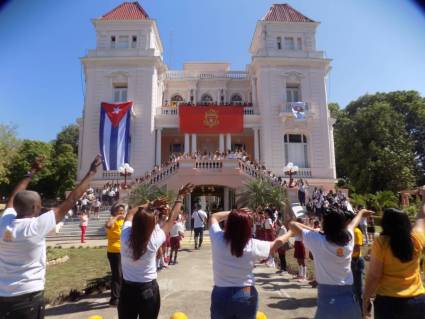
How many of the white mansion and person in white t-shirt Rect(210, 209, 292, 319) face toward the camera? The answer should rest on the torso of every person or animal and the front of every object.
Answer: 1

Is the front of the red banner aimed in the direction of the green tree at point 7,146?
no

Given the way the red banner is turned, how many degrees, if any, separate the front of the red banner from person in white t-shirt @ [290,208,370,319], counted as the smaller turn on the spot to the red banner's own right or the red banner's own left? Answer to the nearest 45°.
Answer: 0° — it already faces them

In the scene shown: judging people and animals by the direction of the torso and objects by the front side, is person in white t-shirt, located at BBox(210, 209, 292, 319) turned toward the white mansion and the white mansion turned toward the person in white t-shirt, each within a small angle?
yes

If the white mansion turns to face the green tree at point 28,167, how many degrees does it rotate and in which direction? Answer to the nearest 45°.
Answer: approximately 135° to its right

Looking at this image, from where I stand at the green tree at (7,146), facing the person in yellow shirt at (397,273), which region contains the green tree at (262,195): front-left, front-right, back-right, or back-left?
front-left

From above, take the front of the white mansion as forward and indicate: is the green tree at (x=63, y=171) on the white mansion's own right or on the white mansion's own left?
on the white mansion's own right

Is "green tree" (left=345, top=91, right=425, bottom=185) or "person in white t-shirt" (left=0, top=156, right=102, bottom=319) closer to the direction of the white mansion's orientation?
the person in white t-shirt

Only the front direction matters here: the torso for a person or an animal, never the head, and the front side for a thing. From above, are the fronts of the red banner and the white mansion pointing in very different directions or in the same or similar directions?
same or similar directions

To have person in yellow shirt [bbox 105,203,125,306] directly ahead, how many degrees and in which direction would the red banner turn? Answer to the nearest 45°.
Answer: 0° — it already faces them

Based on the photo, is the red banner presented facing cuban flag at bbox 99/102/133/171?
no

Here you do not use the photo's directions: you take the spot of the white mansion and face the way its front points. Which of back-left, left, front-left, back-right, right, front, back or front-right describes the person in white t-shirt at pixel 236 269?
front

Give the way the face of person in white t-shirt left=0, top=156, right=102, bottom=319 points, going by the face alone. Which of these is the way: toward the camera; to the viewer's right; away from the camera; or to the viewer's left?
away from the camera

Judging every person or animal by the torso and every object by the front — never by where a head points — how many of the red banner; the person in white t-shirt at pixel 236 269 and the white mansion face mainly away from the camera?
1

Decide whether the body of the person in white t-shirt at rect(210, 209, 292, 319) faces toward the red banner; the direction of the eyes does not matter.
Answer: yes

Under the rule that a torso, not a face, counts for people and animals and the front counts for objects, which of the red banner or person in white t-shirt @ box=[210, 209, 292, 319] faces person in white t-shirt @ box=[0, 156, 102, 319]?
the red banner

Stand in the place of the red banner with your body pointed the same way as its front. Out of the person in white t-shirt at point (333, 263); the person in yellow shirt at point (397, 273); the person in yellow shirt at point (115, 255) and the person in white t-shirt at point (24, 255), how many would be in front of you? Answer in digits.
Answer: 4

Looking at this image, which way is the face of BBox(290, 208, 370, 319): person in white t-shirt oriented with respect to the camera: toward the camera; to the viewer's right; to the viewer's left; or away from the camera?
away from the camera

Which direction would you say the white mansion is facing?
toward the camera

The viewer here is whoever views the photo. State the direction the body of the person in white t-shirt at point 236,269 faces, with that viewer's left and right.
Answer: facing away from the viewer

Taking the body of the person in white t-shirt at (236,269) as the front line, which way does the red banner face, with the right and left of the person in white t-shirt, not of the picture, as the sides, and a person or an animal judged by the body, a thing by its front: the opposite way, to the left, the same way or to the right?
the opposite way

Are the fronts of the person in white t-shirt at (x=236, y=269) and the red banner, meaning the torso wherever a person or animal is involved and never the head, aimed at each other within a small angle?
yes
